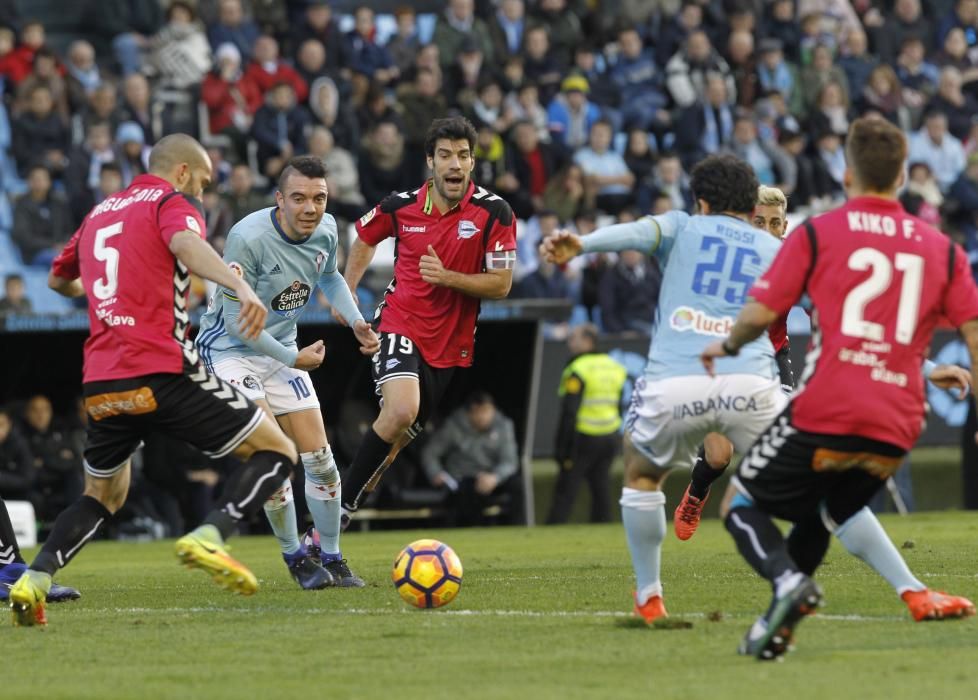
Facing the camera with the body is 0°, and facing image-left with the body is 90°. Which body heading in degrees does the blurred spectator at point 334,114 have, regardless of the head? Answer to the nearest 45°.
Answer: approximately 0°

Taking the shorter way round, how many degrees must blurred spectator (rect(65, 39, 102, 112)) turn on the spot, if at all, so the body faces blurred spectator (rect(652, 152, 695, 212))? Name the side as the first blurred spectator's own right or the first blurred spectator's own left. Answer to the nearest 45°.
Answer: approximately 90° to the first blurred spectator's own left

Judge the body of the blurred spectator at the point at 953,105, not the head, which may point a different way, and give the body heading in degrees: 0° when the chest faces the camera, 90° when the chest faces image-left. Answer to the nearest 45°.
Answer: approximately 0°

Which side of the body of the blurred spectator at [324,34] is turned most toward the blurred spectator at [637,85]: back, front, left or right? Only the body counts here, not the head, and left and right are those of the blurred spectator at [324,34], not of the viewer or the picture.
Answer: left

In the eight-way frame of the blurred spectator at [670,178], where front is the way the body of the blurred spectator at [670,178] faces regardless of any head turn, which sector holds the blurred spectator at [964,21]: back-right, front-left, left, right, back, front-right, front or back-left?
back-left

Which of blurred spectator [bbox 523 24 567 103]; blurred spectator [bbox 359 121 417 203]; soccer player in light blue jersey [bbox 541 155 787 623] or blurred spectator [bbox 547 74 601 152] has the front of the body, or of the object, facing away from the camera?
the soccer player in light blue jersey
